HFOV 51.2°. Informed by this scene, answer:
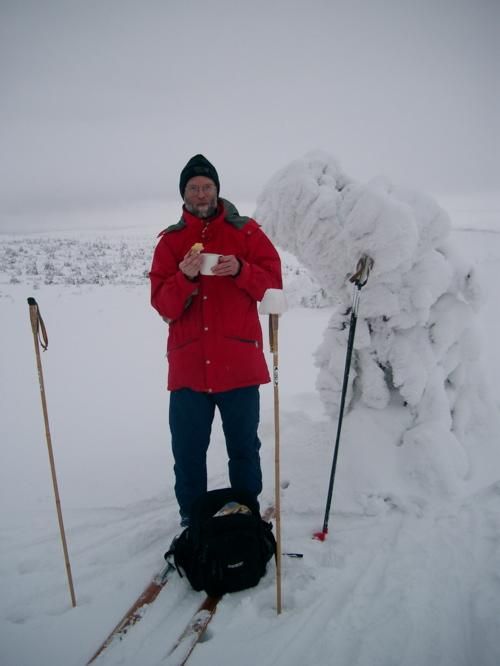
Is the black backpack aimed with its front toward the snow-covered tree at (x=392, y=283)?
no

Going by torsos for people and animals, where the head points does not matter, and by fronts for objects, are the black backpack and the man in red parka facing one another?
no

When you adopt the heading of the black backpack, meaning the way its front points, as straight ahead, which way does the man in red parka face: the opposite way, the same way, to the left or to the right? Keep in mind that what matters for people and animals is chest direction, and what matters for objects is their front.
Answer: the same way

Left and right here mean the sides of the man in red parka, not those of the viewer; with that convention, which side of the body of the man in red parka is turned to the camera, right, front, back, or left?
front

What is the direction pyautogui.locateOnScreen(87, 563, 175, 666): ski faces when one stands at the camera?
facing the viewer and to the left of the viewer

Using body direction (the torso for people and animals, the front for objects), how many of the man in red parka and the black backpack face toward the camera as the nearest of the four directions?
2

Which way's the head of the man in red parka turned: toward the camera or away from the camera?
toward the camera

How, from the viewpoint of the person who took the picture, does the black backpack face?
facing the viewer
